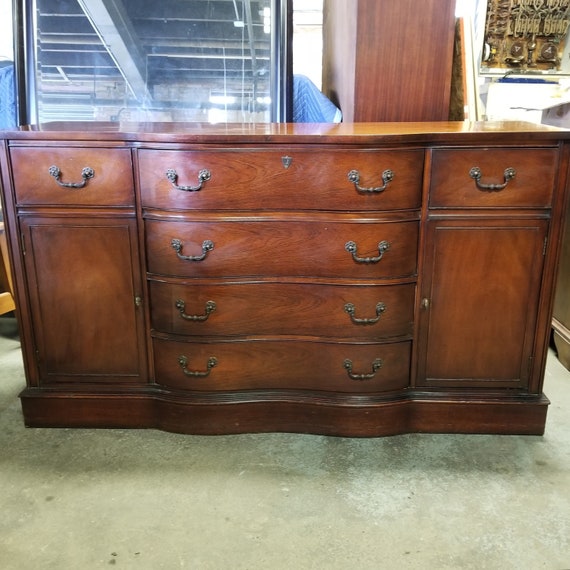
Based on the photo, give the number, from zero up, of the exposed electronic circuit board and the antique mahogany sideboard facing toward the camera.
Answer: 2

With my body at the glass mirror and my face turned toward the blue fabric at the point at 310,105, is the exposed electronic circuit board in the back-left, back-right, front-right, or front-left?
front-left

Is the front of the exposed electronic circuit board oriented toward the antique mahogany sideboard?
yes

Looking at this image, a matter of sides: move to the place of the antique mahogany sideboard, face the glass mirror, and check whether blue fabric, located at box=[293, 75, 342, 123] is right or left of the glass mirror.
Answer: right

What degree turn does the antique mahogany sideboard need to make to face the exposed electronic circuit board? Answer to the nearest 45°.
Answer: approximately 135° to its left

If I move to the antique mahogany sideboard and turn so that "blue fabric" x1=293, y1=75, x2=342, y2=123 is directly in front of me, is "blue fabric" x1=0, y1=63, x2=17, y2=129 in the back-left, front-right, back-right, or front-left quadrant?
front-left

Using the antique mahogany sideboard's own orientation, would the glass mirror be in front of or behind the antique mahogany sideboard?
behind

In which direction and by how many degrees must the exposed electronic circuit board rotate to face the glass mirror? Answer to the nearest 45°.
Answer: approximately 45° to its right

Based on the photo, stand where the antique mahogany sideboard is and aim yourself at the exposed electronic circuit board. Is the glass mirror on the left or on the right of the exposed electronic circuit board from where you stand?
left

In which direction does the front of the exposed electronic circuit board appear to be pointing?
toward the camera

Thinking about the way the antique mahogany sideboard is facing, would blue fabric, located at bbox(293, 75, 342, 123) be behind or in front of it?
behind

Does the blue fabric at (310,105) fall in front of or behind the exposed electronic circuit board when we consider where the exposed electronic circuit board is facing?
in front
